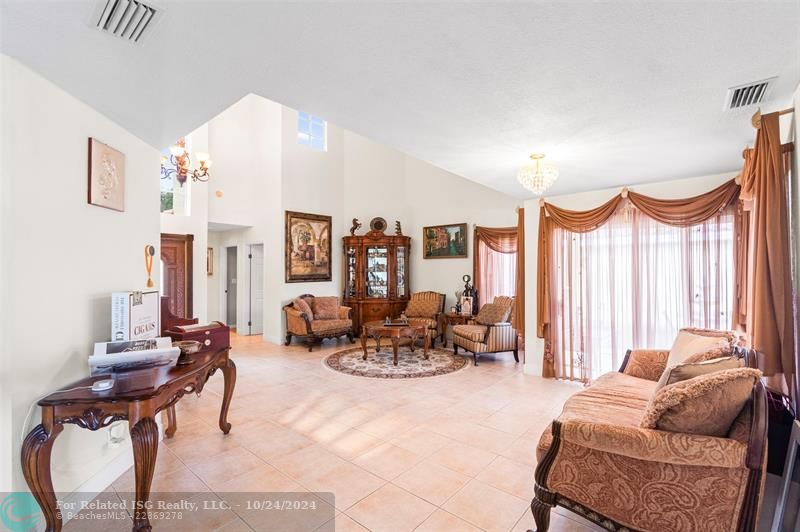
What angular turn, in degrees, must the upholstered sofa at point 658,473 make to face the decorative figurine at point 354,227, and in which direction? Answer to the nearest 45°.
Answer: approximately 45° to its right

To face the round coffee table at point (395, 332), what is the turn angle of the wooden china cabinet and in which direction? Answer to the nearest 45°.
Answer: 0° — it already faces it

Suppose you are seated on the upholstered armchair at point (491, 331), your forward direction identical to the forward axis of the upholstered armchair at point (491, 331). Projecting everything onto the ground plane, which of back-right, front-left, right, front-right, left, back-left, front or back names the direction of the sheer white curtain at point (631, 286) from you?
left

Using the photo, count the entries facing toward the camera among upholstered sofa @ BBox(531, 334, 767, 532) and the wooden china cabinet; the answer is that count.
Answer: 1

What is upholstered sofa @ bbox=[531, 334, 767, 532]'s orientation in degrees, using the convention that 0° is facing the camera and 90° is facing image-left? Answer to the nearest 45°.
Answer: approximately 90°

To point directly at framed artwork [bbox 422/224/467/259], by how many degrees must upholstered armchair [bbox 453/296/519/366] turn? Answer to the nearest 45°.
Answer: approximately 90° to its right

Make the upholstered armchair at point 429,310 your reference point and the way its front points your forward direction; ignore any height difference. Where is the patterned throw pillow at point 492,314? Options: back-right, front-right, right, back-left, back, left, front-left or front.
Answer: left

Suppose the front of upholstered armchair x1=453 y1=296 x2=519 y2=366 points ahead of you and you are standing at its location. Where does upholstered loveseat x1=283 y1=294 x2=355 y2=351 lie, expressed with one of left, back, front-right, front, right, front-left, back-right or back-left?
front-right

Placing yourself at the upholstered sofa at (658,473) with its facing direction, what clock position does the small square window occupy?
The small square window is roughly at 1 o'clock from the upholstered sofa.

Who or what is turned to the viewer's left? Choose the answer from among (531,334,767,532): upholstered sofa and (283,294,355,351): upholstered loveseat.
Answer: the upholstered sofa

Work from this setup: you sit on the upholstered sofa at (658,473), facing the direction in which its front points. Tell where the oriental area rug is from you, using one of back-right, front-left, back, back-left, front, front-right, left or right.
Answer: front-right

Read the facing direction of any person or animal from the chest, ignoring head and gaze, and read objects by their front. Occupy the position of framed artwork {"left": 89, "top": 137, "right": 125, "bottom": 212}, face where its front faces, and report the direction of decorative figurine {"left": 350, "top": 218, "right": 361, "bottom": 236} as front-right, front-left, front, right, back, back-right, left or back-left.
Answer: left

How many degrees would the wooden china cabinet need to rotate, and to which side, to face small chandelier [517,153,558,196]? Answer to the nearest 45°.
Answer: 0° — it already faces it

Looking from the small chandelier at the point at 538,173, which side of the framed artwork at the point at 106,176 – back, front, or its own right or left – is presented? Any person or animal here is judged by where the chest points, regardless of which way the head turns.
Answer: front

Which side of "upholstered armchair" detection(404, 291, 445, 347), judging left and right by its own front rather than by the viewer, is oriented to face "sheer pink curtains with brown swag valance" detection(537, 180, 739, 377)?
left

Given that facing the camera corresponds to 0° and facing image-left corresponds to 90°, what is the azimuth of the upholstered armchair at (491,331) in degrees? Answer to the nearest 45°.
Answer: approximately 45°
